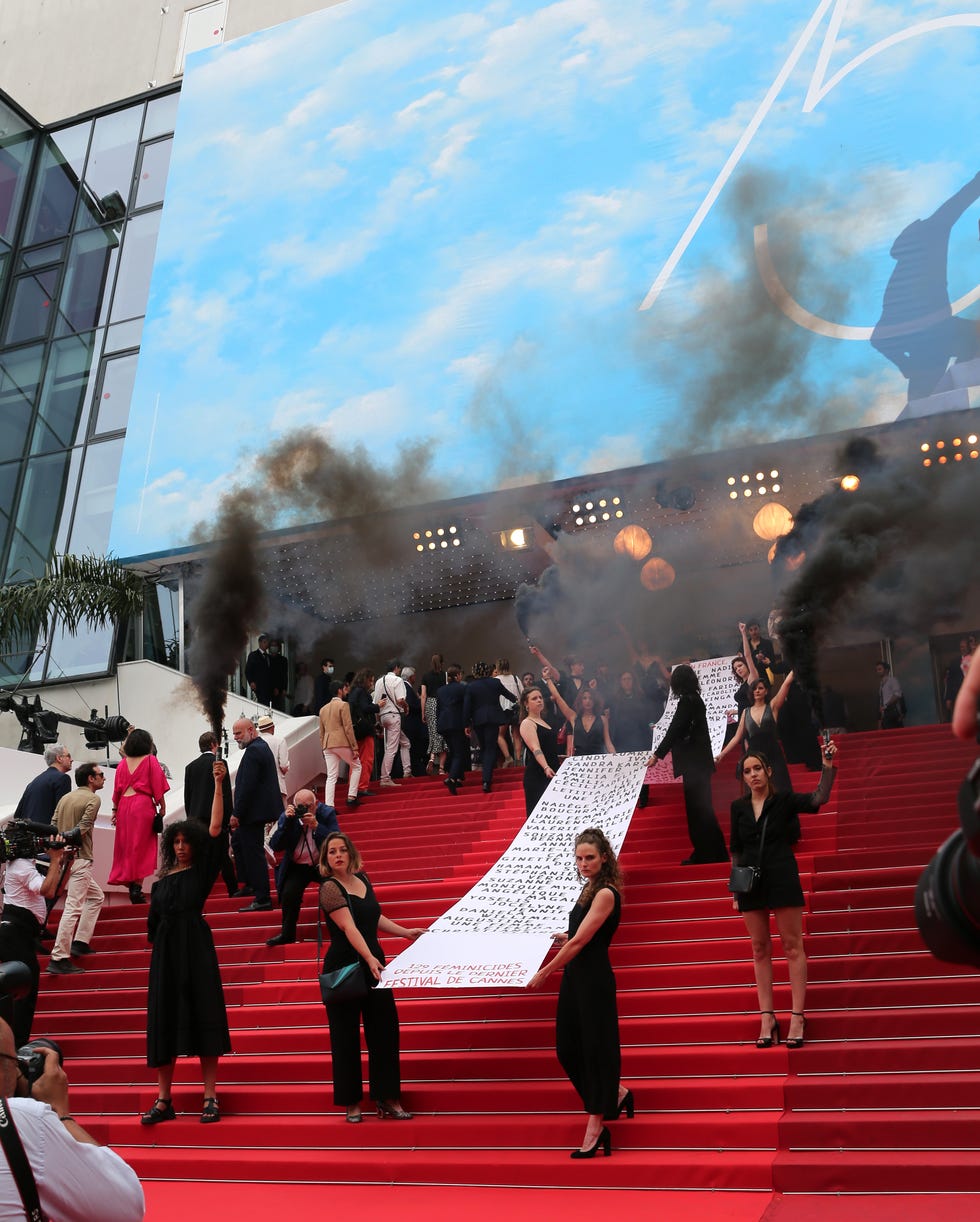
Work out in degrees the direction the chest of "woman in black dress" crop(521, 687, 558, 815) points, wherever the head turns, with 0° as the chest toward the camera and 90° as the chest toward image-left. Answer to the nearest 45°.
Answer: approximately 315°

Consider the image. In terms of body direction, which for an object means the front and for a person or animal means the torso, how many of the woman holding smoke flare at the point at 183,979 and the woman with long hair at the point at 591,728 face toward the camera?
2

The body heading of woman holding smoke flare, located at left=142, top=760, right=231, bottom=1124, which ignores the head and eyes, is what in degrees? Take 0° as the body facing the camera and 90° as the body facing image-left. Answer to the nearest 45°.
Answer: approximately 0°

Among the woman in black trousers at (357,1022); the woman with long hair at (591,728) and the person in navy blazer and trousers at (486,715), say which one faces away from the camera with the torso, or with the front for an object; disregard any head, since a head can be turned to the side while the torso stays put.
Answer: the person in navy blazer and trousers

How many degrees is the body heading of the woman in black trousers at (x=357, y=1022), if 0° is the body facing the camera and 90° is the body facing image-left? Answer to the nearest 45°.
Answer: approximately 315°

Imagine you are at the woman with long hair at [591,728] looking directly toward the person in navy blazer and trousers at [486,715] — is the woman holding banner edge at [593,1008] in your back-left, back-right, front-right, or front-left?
back-left

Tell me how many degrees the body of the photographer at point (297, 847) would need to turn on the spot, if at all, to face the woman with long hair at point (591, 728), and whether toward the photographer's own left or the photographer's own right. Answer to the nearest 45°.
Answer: approximately 135° to the photographer's own left
